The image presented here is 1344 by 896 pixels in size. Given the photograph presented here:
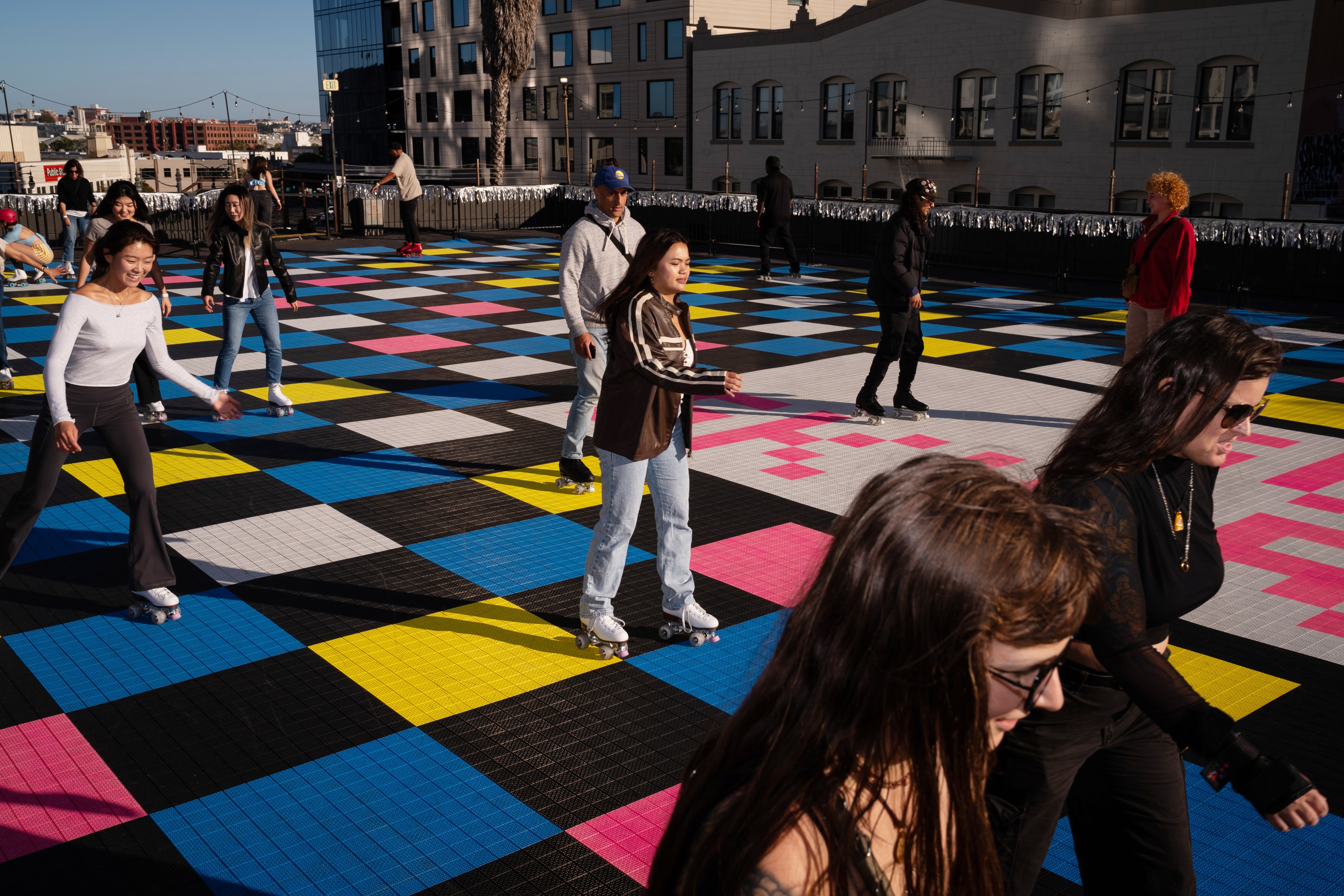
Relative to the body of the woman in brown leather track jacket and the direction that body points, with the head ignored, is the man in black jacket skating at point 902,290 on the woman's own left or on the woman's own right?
on the woman's own left

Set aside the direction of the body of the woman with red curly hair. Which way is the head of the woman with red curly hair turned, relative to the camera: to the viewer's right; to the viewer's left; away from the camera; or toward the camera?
to the viewer's left

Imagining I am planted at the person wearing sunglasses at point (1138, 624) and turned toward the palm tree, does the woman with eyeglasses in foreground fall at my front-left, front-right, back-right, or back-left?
back-left
